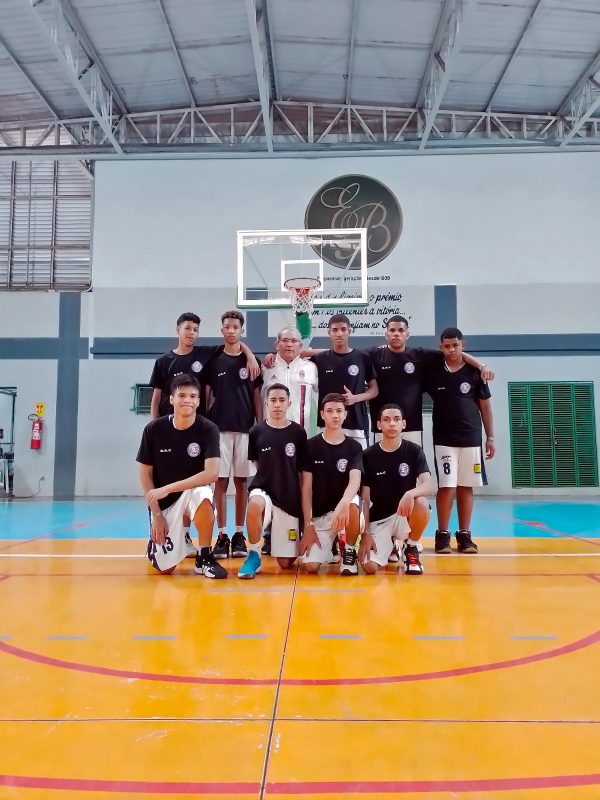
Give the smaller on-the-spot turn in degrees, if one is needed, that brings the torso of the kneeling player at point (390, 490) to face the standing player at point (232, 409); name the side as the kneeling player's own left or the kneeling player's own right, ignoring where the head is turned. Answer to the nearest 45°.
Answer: approximately 90° to the kneeling player's own right

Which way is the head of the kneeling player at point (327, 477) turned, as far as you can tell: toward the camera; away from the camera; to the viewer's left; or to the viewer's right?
toward the camera

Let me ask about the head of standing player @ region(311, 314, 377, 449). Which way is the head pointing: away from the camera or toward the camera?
toward the camera

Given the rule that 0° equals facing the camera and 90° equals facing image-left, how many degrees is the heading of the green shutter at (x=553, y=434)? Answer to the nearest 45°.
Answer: approximately 0°

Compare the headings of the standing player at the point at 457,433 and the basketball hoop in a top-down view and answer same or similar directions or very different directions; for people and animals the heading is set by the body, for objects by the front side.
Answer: same or similar directions

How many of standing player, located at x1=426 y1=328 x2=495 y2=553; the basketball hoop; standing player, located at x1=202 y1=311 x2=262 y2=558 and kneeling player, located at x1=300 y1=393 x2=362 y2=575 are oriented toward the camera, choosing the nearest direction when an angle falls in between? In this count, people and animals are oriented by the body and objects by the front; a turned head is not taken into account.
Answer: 4

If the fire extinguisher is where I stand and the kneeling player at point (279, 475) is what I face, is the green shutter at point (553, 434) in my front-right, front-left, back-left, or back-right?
front-left

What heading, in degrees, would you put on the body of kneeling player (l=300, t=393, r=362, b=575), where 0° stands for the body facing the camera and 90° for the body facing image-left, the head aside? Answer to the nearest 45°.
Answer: approximately 0°

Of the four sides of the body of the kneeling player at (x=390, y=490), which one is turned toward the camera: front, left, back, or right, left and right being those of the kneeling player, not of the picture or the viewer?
front

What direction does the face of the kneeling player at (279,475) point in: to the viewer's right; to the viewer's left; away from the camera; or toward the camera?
toward the camera

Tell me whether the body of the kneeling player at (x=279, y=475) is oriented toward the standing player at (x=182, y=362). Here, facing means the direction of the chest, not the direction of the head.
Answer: no

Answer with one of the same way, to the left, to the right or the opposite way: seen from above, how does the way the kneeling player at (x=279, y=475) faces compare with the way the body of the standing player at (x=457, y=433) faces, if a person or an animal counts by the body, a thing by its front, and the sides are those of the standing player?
the same way

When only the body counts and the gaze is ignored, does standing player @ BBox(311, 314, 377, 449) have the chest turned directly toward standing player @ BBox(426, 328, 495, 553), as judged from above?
no

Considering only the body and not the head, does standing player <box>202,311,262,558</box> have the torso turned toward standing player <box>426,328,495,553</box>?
no

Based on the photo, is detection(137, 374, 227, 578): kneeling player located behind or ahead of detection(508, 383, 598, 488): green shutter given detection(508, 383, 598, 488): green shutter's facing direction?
ahead

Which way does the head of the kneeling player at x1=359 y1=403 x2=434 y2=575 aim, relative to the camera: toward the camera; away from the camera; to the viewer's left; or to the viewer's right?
toward the camera

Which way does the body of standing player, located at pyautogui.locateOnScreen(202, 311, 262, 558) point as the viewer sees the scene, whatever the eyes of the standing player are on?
toward the camera

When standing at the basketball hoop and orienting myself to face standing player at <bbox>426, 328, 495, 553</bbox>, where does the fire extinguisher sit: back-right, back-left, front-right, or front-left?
back-right

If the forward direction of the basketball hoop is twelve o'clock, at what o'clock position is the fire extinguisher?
The fire extinguisher is roughly at 4 o'clock from the basketball hoop.

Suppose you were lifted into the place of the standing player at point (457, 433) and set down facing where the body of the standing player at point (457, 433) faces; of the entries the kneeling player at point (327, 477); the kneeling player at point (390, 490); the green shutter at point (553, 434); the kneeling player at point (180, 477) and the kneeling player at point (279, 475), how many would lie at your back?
1

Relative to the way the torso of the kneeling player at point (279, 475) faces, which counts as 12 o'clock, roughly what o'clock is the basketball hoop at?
The basketball hoop is roughly at 6 o'clock from the kneeling player.

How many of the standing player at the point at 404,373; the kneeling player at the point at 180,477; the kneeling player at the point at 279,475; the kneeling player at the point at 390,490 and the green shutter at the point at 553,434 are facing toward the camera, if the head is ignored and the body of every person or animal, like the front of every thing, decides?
5

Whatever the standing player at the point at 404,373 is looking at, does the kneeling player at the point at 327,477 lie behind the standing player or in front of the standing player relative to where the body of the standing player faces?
in front
